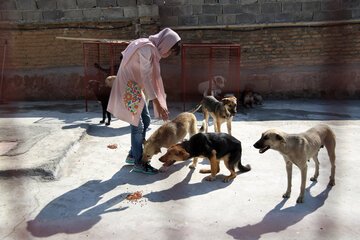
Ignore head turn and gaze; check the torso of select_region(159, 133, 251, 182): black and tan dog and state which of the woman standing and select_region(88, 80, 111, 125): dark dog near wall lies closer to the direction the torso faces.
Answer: the woman standing

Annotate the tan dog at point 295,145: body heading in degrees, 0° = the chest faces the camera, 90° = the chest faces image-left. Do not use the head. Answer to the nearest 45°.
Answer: approximately 45°

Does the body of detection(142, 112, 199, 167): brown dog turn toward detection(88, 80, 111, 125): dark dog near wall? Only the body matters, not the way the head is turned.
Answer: no

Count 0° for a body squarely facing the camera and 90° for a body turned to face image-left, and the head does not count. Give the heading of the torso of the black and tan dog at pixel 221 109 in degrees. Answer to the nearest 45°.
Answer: approximately 315°

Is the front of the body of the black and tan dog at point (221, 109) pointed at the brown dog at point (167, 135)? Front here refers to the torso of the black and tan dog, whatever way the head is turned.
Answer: no

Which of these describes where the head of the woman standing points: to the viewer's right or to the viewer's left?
to the viewer's right

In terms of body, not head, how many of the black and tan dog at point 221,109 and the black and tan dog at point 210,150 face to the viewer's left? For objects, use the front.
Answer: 1

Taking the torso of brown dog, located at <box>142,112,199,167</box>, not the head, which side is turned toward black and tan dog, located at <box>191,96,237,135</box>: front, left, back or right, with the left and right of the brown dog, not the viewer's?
back

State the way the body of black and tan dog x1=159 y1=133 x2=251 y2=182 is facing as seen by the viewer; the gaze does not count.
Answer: to the viewer's left

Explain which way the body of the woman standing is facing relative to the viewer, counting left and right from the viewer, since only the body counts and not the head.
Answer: facing to the right of the viewer
